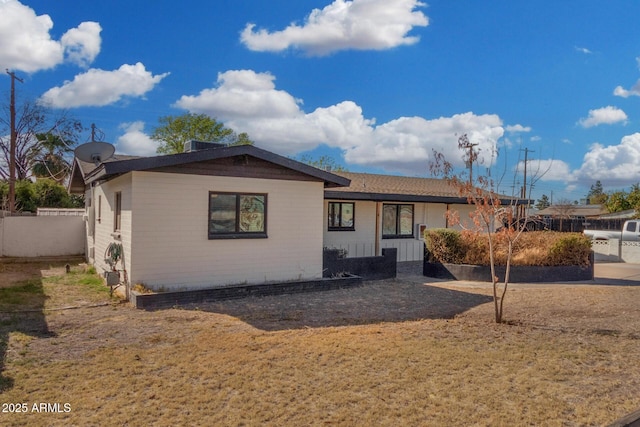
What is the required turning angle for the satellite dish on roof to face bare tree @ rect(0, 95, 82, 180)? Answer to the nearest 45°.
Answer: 0° — it already faces it

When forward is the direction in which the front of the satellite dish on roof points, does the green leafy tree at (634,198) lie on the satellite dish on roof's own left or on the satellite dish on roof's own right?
on the satellite dish on roof's own right

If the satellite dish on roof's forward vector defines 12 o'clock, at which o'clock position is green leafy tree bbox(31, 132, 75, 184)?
The green leafy tree is roughly at 12 o'clock from the satellite dish on roof.

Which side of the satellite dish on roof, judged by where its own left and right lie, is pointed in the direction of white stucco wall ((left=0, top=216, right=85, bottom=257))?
front
